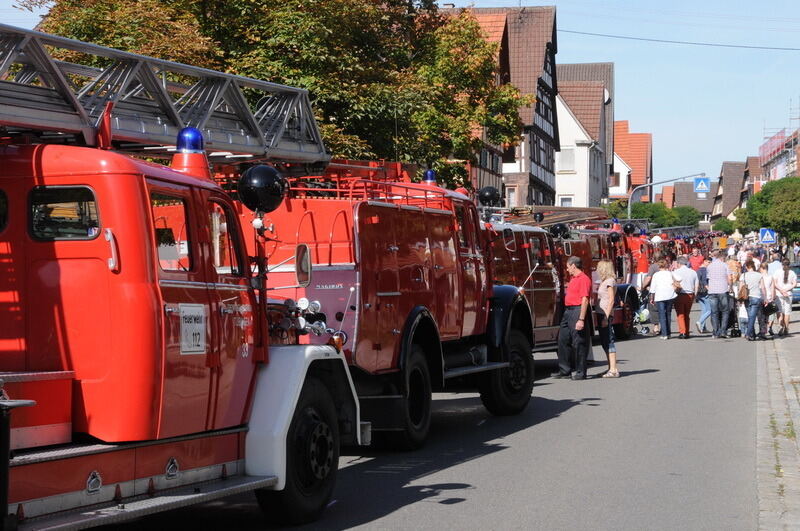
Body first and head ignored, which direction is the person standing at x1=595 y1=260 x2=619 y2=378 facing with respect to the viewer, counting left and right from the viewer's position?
facing to the left of the viewer

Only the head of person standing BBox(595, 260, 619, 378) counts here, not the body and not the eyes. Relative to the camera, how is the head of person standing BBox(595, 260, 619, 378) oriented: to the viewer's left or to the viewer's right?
to the viewer's left
